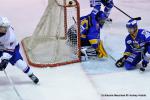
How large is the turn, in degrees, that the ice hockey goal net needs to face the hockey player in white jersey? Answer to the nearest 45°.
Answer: approximately 135° to its right

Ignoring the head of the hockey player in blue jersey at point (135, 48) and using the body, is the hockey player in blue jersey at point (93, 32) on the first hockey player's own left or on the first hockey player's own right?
on the first hockey player's own right

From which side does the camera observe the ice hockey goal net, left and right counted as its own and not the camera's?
right

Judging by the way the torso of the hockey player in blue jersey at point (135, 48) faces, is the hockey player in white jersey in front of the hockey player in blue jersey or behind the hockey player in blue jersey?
in front

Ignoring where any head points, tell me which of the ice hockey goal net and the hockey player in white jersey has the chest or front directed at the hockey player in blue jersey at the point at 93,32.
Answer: the ice hockey goal net

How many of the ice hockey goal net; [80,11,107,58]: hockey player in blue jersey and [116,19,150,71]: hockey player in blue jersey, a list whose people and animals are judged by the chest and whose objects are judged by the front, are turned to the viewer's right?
2

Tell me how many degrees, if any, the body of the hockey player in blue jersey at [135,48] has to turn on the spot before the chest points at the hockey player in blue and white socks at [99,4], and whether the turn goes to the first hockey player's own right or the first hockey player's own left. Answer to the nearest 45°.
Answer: approximately 90° to the first hockey player's own right

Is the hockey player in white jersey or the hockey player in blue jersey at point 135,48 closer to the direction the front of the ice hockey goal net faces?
the hockey player in blue jersey

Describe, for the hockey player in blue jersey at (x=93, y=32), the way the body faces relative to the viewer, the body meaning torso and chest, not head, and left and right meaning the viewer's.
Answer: facing to the right of the viewer

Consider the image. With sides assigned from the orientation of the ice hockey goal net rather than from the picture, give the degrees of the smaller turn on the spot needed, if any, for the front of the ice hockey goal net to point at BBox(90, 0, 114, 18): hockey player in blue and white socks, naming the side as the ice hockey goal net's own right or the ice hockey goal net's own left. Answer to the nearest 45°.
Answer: approximately 45° to the ice hockey goal net's own left

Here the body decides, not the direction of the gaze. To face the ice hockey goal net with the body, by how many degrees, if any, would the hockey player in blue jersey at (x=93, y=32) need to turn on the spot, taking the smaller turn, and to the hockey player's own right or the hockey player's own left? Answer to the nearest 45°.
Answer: approximately 180°
